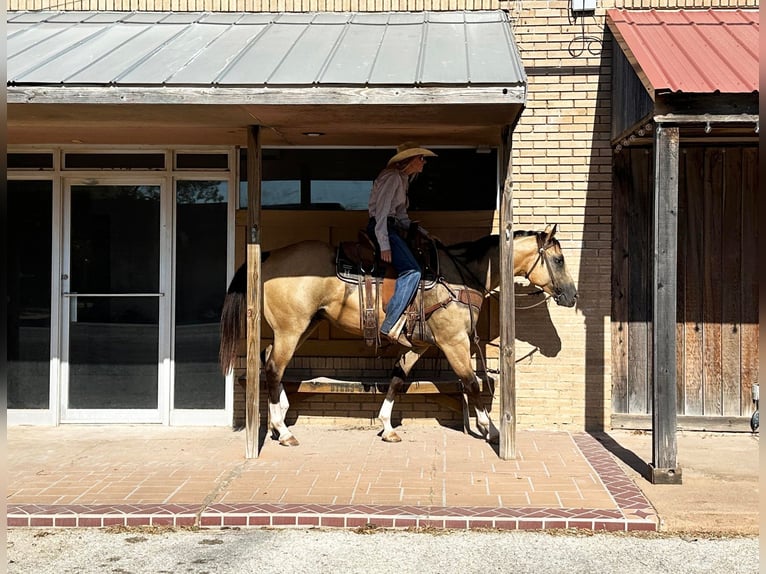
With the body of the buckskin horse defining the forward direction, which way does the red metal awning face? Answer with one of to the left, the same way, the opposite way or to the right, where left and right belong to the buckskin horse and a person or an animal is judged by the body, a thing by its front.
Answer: to the right

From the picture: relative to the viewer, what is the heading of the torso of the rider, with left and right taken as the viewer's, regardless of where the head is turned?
facing to the right of the viewer

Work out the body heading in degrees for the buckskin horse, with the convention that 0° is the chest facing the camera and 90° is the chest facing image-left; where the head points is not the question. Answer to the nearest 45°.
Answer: approximately 270°

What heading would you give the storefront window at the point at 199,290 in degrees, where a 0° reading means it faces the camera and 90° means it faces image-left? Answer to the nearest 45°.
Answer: approximately 0°

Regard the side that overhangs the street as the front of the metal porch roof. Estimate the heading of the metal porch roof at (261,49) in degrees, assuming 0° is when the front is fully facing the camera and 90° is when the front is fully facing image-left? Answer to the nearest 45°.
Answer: approximately 0°

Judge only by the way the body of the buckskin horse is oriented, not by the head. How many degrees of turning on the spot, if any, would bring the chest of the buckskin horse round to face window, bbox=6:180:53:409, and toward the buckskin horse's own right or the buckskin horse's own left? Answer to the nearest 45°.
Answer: approximately 180°

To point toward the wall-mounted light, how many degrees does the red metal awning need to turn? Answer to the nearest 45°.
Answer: approximately 135° to its right

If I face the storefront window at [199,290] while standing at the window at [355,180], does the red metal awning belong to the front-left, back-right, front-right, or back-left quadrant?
back-left

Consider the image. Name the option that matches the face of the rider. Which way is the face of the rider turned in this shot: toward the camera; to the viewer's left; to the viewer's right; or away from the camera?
to the viewer's right

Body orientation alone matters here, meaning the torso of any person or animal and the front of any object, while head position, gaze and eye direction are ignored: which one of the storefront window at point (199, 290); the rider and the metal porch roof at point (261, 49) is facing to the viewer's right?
the rider
